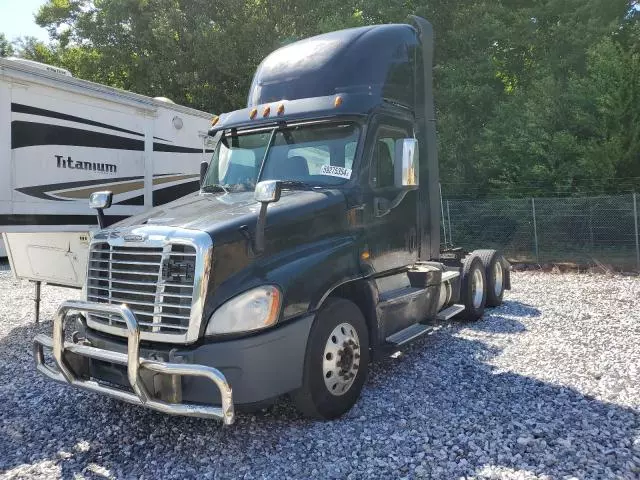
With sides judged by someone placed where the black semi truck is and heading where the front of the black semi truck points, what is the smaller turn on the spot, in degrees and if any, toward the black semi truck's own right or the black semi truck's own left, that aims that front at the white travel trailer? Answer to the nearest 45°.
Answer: approximately 90° to the black semi truck's own right

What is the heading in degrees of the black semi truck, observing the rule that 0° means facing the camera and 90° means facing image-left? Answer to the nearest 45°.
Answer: approximately 45°

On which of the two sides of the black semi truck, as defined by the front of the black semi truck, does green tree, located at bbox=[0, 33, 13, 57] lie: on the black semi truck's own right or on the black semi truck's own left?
on the black semi truck's own right

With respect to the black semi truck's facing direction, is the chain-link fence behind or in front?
behind
